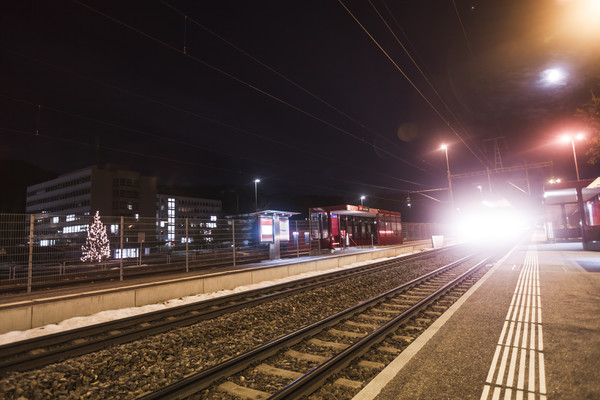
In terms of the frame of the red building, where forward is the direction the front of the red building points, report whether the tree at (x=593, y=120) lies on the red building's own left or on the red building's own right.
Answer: on the red building's own left

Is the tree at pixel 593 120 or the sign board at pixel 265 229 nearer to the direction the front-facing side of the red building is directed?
the tree

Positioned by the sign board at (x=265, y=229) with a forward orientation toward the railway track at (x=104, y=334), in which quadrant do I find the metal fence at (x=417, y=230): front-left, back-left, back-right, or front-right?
back-left
